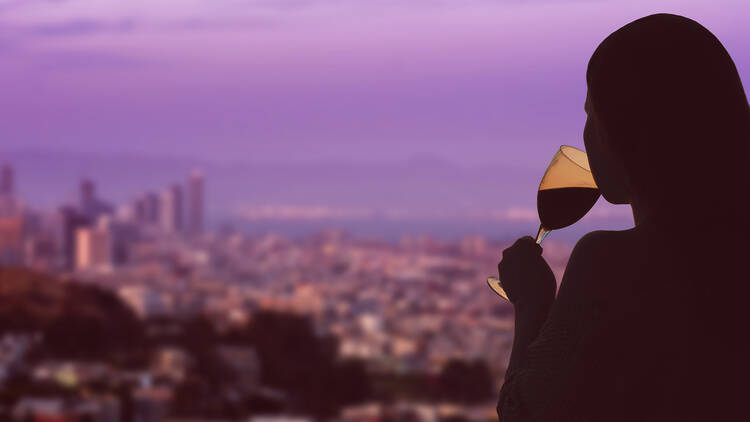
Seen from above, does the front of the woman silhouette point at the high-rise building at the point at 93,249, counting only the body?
yes

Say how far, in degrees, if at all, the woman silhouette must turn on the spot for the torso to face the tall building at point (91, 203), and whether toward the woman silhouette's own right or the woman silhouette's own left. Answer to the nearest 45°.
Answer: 0° — they already face it

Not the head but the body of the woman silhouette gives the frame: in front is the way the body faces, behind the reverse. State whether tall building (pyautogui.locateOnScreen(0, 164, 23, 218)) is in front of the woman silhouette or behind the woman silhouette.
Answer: in front

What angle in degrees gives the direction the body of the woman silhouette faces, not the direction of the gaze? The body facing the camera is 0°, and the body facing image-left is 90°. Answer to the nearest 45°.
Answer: approximately 135°

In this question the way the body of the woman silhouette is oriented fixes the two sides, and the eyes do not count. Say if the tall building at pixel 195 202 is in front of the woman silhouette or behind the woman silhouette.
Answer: in front

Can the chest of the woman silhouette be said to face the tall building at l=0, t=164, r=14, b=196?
yes

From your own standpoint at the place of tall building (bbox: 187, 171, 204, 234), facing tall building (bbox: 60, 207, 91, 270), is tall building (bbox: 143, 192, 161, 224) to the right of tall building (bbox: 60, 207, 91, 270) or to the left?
right

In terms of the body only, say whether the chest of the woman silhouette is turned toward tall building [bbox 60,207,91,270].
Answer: yes

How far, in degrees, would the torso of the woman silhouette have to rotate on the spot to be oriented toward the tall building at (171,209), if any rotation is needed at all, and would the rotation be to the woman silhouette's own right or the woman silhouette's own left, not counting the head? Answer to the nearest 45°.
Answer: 0° — they already face it
